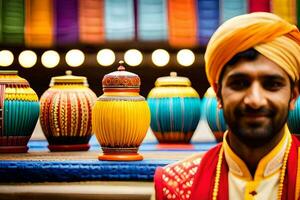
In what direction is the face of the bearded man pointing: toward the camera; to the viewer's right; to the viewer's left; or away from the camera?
toward the camera

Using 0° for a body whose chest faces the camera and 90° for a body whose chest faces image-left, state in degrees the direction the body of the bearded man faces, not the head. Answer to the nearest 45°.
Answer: approximately 0°

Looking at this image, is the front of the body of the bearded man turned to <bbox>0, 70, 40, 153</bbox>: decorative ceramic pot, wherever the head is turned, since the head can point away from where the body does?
no

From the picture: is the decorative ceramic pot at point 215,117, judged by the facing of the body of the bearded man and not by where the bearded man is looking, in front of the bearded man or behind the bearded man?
behind

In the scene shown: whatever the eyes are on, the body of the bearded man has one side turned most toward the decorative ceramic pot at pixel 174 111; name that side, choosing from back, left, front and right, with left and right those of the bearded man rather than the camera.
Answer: back

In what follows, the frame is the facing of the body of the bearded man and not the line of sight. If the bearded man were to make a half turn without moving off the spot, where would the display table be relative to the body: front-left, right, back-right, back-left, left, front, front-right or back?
front-left

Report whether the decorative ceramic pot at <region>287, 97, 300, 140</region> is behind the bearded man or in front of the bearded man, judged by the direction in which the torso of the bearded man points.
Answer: behind

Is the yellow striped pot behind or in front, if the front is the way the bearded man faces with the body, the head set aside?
behind

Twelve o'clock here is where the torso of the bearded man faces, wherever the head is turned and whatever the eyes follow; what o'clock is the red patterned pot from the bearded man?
The red patterned pot is roughly at 5 o'clock from the bearded man.

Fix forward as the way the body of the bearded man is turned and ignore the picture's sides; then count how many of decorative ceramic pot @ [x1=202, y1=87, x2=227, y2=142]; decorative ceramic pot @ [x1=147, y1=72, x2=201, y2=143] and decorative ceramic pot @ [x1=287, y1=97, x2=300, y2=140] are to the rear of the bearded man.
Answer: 3
